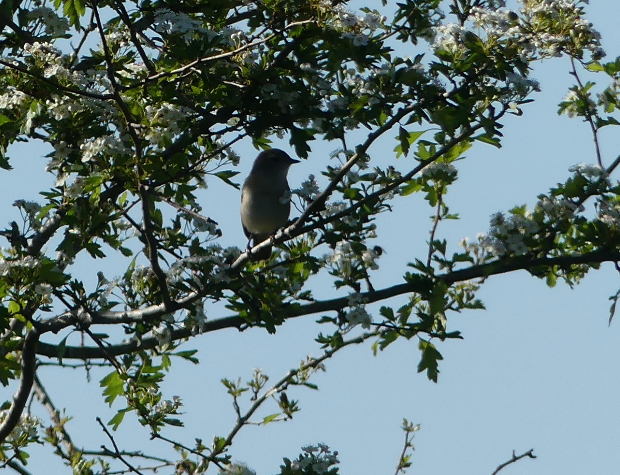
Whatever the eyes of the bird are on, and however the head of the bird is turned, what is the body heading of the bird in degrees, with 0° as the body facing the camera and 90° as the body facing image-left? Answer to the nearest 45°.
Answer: approximately 315°
